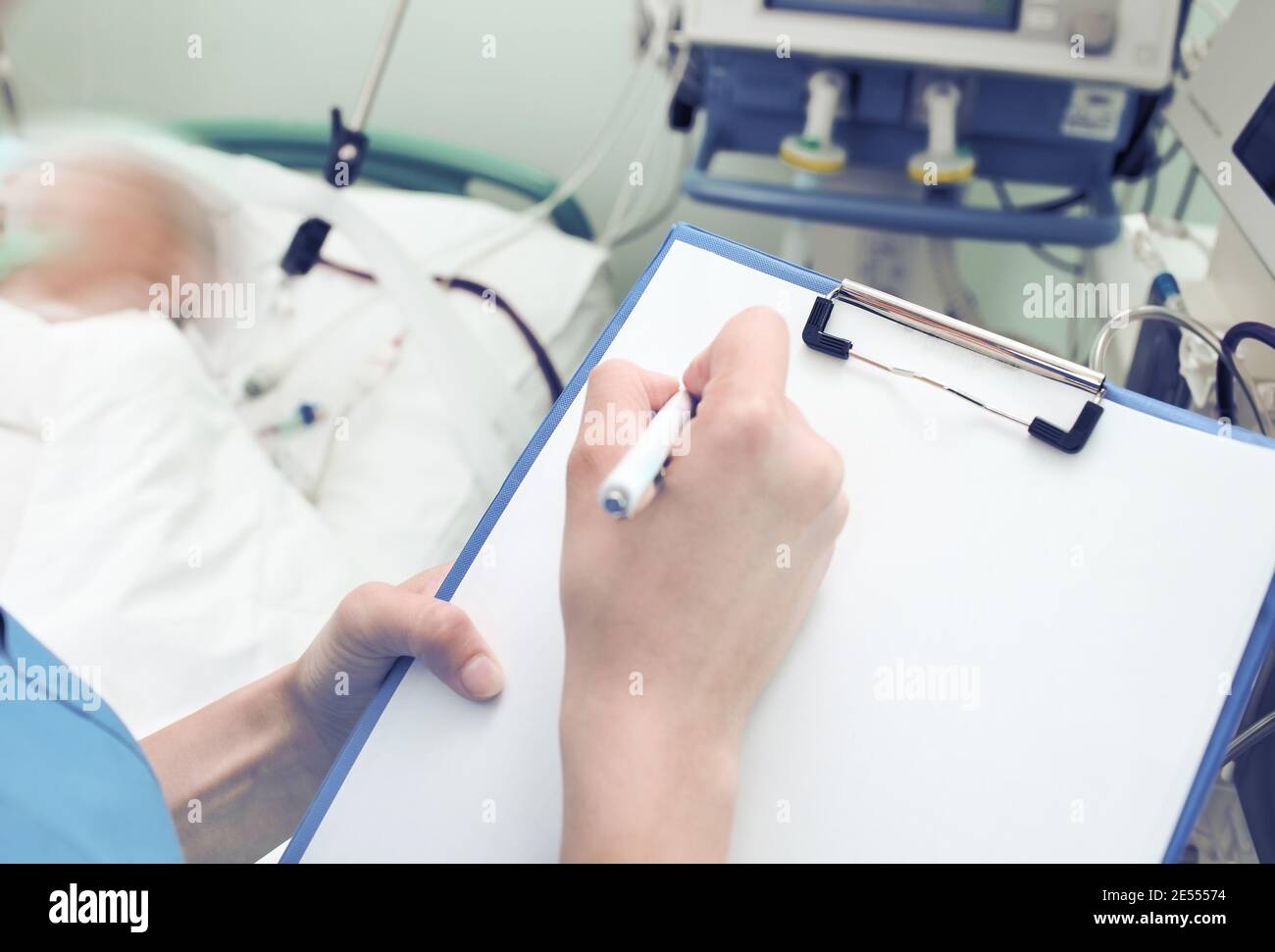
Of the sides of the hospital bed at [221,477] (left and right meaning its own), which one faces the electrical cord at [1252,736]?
left

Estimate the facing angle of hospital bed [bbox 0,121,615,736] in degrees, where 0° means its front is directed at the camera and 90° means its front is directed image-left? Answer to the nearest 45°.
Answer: approximately 45°

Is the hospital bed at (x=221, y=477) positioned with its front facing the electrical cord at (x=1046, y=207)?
no

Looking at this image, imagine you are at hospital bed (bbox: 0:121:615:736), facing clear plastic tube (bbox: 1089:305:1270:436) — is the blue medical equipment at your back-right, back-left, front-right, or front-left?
front-left
